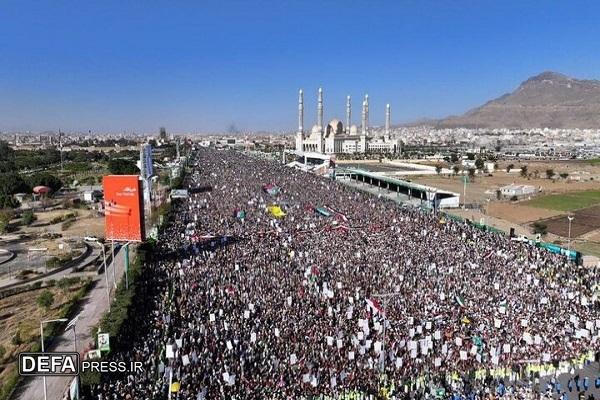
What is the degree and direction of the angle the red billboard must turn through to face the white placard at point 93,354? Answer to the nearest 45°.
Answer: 0° — it already faces it

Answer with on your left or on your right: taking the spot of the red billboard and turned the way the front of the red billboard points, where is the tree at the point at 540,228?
on your left

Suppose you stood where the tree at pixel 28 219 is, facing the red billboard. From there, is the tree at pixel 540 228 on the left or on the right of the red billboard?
left

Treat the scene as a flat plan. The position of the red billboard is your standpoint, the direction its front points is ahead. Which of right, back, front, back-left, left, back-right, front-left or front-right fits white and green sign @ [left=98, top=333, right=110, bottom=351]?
front

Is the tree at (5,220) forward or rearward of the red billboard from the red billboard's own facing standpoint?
rearward

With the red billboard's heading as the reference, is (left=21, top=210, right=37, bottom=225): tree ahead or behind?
behind

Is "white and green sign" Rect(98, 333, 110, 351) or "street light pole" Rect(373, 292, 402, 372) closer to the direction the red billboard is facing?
the white and green sign

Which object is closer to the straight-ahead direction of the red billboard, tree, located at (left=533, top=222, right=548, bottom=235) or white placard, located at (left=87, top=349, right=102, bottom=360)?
the white placard

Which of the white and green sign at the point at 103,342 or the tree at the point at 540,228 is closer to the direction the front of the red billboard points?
the white and green sign

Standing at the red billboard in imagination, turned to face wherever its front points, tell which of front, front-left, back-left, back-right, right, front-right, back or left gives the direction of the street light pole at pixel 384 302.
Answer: front-left

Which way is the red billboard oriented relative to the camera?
toward the camera

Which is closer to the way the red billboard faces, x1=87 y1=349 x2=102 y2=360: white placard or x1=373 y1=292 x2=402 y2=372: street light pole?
the white placard

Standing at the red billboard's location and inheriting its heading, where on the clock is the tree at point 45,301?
The tree is roughly at 2 o'clock from the red billboard.

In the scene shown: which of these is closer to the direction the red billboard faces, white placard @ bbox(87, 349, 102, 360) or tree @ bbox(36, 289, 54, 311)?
the white placard

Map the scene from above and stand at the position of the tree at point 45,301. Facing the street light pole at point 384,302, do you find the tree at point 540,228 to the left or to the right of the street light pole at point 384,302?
left
